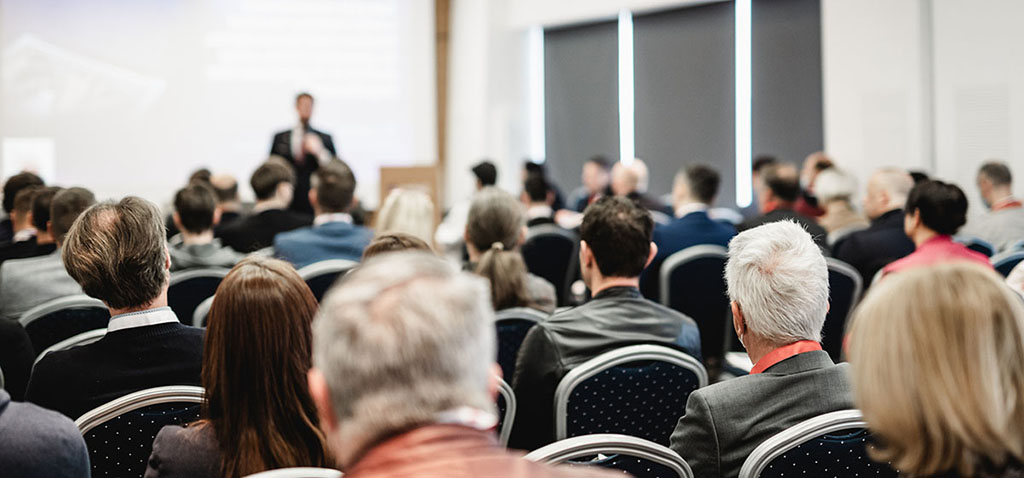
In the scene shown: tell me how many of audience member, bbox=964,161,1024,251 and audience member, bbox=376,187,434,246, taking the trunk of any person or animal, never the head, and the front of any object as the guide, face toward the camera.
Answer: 0

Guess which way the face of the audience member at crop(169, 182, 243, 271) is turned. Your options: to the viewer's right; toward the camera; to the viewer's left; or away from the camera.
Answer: away from the camera

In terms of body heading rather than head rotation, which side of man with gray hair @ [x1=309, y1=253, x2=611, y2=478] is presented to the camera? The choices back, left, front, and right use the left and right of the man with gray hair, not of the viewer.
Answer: back

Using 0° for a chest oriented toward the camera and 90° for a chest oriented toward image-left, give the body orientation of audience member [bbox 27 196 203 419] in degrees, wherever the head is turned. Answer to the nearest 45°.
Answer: approximately 180°

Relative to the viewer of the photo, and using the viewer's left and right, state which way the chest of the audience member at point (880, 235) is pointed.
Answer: facing away from the viewer and to the left of the viewer

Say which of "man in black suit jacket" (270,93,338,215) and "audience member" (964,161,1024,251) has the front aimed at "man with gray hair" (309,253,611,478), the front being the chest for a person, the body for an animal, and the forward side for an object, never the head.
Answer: the man in black suit jacket

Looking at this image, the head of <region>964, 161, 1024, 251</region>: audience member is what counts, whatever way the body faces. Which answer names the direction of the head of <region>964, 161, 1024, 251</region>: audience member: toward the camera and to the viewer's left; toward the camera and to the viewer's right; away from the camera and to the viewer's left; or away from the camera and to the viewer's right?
away from the camera and to the viewer's left

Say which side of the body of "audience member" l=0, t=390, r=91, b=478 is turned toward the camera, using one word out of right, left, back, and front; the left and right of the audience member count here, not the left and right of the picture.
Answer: back

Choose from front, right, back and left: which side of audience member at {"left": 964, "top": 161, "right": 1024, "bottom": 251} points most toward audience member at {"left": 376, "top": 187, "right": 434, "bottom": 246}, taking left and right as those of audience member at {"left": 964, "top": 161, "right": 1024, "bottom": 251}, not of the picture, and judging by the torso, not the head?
left

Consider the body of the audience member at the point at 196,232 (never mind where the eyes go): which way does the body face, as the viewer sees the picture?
away from the camera

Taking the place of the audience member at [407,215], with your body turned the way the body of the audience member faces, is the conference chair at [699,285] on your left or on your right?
on your right

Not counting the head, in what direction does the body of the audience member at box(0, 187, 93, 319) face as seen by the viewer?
away from the camera

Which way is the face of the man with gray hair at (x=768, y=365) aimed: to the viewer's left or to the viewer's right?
to the viewer's left

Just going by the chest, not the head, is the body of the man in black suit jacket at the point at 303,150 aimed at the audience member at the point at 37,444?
yes

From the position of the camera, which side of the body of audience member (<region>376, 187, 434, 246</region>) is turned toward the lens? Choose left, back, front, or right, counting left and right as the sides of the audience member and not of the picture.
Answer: back

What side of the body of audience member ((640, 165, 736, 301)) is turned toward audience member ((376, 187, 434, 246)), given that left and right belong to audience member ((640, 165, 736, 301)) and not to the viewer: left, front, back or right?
left

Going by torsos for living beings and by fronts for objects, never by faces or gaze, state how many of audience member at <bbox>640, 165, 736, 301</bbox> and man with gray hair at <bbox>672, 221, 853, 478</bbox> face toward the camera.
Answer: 0

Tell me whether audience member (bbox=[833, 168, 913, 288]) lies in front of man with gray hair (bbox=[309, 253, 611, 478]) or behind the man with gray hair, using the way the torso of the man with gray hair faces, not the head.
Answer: in front
